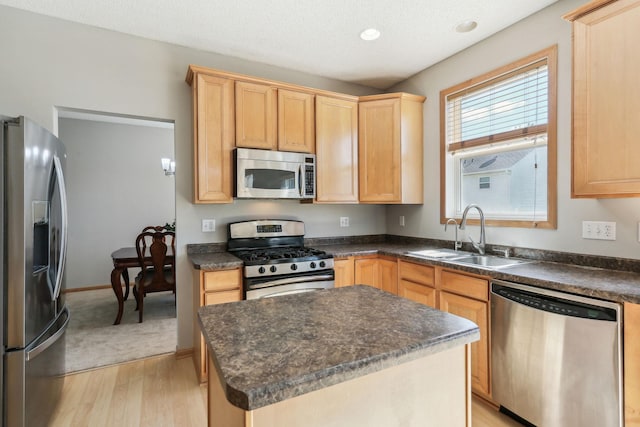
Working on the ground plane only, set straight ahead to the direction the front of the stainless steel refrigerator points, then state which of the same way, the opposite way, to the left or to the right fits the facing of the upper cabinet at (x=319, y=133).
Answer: to the right

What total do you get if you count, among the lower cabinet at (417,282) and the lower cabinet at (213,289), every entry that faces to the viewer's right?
0

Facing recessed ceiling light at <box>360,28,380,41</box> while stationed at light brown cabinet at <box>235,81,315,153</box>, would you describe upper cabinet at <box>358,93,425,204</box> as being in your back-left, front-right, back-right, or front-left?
front-left

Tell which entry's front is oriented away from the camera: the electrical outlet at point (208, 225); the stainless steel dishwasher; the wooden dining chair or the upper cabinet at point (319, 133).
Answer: the wooden dining chair

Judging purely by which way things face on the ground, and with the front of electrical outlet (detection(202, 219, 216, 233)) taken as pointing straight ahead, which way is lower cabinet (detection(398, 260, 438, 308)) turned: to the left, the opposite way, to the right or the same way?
to the right

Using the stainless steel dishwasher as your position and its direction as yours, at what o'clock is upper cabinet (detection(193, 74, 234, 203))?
The upper cabinet is roughly at 1 o'clock from the stainless steel dishwasher.

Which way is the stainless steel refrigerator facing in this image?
to the viewer's right

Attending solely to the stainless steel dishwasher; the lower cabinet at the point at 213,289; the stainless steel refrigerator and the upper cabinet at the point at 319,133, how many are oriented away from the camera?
0

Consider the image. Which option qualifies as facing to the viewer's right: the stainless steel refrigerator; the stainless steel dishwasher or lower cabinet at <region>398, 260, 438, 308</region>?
the stainless steel refrigerator

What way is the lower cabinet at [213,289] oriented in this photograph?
toward the camera

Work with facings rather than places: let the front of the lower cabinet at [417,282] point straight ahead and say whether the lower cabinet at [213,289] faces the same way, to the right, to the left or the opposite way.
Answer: to the left

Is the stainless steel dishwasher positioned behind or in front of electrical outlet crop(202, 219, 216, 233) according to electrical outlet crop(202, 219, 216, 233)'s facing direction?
in front

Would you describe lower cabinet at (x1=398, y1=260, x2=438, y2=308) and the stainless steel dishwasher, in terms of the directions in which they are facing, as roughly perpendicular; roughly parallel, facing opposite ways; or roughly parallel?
roughly parallel

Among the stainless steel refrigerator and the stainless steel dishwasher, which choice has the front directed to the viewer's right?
the stainless steel refrigerator

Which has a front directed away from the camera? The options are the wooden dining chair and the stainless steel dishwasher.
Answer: the wooden dining chair

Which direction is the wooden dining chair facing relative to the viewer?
away from the camera

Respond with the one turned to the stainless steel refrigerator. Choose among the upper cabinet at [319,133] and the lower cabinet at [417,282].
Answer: the lower cabinet
